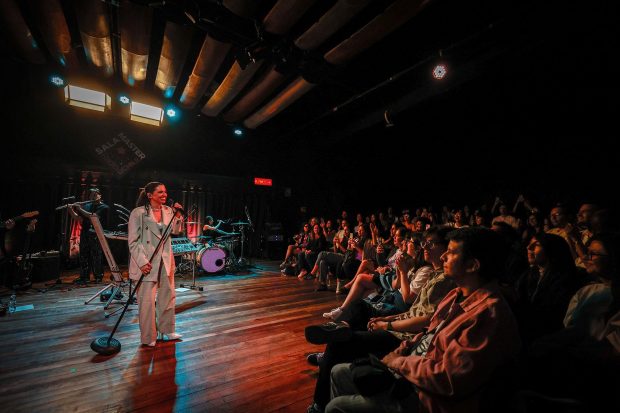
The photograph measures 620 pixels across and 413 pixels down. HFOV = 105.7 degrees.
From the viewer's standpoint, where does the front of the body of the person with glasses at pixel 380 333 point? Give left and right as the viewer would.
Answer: facing to the left of the viewer

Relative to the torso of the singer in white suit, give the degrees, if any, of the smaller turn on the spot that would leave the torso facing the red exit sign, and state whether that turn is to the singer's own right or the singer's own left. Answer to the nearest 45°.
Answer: approximately 90° to the singer's own left

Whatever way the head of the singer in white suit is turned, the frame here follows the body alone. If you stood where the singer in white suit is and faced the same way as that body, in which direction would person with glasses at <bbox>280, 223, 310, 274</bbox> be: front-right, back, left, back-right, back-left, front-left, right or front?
left

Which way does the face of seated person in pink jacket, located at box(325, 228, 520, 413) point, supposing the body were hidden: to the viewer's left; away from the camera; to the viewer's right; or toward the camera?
to the viewer's left

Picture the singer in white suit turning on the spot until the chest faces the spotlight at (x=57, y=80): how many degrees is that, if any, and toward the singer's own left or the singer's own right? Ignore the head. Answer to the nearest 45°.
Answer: approximately 180°

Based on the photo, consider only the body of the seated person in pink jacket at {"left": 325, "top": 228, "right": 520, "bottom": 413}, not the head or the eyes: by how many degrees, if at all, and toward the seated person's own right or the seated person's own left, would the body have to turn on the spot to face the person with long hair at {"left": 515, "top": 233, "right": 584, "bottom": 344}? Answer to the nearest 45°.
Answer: approximately 135° to the seated person's own right

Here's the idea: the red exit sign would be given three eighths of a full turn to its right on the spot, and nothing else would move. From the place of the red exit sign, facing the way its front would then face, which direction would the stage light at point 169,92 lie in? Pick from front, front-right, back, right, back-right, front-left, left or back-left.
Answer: left

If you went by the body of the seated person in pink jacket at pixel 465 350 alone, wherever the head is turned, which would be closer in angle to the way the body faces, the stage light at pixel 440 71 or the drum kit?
the drum kit

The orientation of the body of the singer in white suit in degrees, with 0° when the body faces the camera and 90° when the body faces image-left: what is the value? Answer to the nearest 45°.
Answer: approximately 315°

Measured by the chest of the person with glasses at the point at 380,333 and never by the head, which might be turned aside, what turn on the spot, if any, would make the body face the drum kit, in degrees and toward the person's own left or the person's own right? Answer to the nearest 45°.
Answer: approximately 45° to the person's own right

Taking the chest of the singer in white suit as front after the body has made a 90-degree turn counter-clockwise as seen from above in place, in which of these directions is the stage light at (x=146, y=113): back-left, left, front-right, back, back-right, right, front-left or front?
front-left

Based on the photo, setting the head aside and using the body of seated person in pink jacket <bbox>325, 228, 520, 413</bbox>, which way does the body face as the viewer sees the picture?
to the viewer's left
